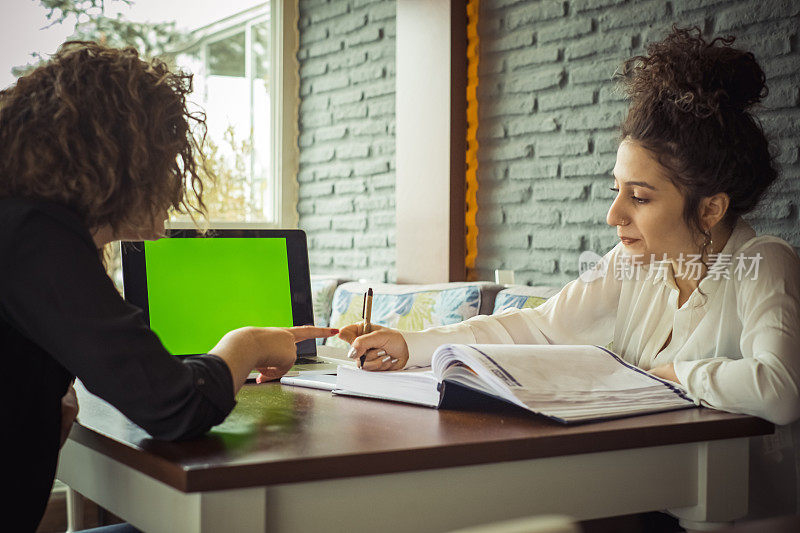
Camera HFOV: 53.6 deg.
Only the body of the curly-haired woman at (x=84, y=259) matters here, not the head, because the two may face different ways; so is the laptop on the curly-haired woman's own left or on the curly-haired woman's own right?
on the curly-haired woman's own left

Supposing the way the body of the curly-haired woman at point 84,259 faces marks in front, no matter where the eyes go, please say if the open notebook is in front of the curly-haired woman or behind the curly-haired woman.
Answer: in front

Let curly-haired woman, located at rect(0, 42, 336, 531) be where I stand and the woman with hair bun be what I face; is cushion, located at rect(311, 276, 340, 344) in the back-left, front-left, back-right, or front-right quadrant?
front-left

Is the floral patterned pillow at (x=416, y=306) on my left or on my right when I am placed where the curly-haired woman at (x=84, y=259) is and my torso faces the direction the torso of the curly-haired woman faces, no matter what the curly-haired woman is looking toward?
on my left

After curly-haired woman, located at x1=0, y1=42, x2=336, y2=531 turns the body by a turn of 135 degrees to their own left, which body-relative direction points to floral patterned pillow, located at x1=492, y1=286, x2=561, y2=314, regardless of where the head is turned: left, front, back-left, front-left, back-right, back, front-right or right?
right

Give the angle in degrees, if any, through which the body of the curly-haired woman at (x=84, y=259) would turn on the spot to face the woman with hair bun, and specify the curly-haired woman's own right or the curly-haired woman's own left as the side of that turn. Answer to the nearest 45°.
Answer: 0° — they already face them

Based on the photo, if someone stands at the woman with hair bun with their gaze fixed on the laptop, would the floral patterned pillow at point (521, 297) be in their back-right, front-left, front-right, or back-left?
front-right

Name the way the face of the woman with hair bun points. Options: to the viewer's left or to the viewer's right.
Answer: to the viewer's left

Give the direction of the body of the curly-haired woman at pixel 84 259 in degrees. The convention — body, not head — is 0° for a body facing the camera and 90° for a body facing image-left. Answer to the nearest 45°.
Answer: approximately 270°

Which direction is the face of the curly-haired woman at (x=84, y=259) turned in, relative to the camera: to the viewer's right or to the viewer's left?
to the viewer's right
